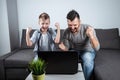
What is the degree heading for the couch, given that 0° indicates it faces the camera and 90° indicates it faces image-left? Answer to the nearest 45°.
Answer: approximately 0°

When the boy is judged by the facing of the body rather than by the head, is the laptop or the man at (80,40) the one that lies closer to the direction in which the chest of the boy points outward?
the laptop

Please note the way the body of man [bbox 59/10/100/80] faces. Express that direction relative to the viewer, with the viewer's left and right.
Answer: facing the viewer and to the left of the viewer

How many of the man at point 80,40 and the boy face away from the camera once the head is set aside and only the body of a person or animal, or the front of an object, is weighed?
0

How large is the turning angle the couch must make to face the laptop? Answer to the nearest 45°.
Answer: approximately 45° to its right

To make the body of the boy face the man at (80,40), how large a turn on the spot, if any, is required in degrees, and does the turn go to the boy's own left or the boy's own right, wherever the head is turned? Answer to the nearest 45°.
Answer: approximately 90° to the boy's own left

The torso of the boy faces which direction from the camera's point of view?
toward the camera

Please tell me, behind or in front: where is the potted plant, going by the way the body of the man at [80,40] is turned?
in front
